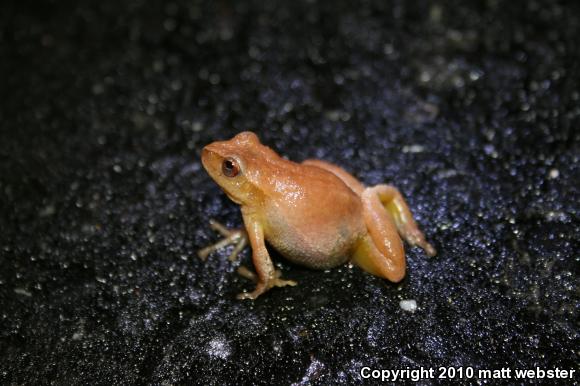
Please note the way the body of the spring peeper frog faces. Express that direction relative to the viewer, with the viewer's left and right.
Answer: facing to the left of the viewer
